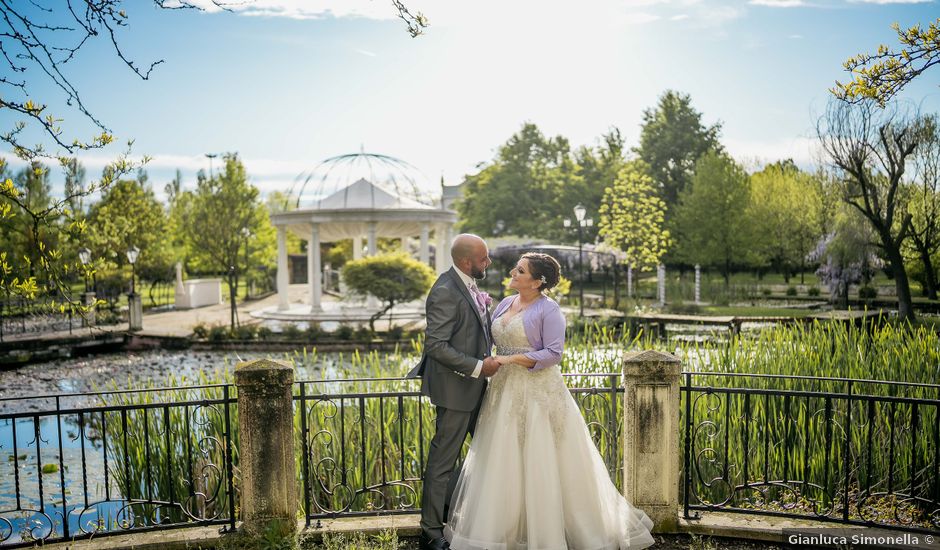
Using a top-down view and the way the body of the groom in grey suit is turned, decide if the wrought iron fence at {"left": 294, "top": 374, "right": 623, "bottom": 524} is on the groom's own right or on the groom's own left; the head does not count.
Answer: on the groom's own left

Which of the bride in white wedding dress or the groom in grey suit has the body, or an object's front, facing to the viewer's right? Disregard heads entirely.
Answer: the groom in grey suit

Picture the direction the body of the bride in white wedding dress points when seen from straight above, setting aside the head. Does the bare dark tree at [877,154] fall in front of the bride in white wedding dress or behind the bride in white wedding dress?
behind

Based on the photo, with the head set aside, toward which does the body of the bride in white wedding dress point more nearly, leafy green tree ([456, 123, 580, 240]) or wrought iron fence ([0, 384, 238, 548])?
the wrought iron fence

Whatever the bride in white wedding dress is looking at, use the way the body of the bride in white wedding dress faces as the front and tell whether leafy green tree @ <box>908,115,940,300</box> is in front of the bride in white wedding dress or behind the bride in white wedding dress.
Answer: behind

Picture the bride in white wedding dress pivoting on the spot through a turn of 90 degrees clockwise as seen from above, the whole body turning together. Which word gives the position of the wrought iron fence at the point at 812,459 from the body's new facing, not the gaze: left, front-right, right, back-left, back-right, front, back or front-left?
right

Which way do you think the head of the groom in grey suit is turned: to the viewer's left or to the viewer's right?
to the viewer's right

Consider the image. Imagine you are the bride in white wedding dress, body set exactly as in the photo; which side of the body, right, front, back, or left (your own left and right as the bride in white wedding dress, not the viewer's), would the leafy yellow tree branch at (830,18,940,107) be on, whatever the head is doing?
back

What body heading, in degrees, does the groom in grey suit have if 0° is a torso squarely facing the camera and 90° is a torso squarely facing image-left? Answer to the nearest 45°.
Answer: approximately 270°

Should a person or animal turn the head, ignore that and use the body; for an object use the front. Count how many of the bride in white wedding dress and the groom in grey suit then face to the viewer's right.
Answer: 1

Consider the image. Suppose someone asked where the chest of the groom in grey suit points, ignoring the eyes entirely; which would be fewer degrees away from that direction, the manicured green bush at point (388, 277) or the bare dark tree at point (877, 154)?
the bare dark tree

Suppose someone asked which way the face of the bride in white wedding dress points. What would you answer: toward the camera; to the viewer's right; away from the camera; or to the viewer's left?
to the viewer's left

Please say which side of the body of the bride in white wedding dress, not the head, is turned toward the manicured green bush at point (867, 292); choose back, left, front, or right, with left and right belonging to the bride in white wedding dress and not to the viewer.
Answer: back

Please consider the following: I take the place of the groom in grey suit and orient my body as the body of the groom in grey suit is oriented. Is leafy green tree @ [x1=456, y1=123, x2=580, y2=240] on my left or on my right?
on my left

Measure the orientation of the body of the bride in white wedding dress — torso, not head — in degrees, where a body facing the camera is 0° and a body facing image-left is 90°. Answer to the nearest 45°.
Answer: approximately 45°
